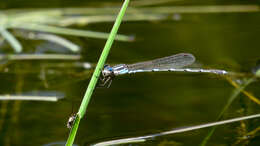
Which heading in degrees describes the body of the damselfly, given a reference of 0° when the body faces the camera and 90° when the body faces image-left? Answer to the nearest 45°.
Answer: approximately 90°
